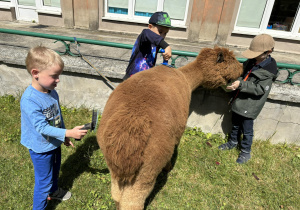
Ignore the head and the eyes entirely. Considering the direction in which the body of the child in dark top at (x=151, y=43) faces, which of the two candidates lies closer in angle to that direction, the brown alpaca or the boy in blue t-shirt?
the brown alpaca

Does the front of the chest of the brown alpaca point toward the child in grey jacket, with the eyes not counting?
yes

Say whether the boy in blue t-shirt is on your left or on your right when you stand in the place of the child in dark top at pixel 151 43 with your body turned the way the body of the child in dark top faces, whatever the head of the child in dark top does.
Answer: on your right

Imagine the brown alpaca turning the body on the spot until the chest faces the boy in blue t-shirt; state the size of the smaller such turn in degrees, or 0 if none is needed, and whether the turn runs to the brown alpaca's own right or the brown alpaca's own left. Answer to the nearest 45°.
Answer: approximately 135° to the brown alpaca's own left

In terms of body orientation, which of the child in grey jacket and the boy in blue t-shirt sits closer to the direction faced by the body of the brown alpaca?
the child in grey jacket

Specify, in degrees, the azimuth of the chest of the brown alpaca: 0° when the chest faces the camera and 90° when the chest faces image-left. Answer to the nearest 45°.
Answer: approximately 225°

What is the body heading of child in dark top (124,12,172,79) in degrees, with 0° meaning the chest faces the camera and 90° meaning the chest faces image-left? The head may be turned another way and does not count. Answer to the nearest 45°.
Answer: approximately 315°

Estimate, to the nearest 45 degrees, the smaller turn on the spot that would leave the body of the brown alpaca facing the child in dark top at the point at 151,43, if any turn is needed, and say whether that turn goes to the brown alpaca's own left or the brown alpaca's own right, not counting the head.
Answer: approximately 45° to the brown alpaca's own left
